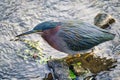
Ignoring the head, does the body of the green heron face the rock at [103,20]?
no

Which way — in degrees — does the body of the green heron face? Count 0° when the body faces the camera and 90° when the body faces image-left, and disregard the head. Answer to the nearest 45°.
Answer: approximately 90°
